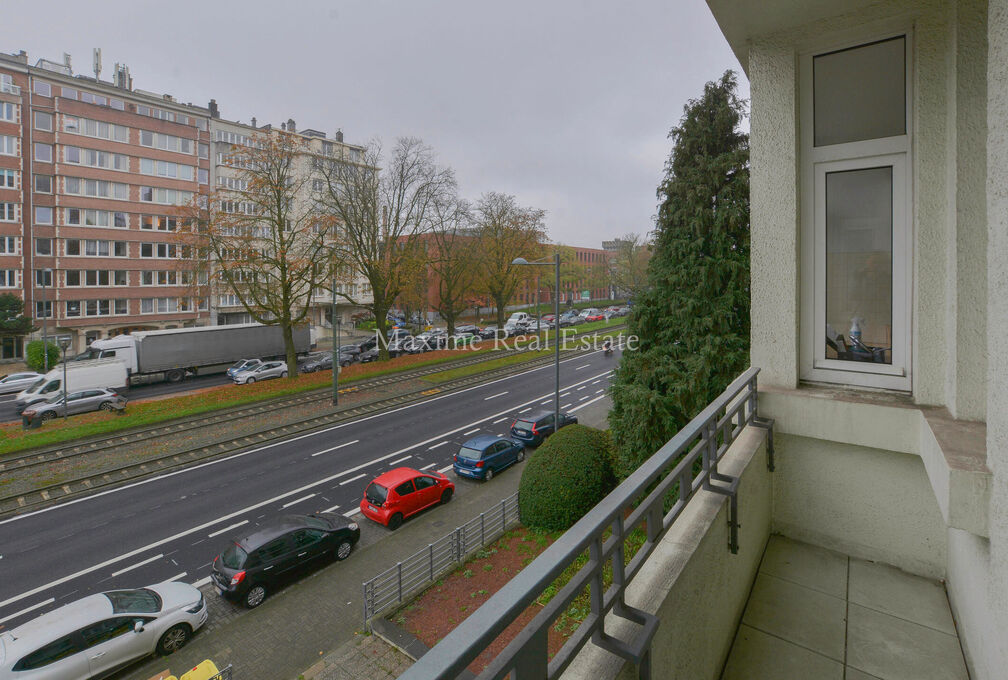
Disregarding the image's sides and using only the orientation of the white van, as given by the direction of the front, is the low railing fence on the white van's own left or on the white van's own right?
on the white van's own left

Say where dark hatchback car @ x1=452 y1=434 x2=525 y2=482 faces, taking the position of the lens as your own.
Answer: facing away from the viewer and to the right of the viewer

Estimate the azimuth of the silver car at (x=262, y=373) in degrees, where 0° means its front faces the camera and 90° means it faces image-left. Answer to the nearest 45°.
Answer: approximately 45°

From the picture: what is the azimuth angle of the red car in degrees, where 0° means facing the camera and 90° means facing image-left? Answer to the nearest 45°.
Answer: approximately 225°

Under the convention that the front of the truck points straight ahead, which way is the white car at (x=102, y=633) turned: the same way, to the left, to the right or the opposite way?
the opposite way

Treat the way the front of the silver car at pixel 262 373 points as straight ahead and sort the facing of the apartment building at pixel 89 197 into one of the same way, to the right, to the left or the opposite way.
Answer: to the left

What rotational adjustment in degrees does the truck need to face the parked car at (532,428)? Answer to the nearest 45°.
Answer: approximately 90° to its left

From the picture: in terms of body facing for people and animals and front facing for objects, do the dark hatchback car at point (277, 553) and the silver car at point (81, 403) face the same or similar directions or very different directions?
very different directions

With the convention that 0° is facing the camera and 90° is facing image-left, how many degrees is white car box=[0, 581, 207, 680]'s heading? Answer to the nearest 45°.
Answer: approximately 225°

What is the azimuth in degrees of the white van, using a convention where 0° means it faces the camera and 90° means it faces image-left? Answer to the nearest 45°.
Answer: approximately 45°
